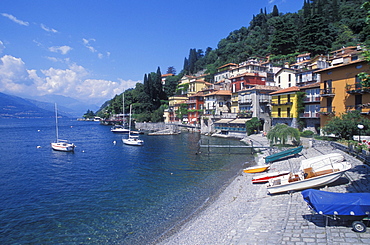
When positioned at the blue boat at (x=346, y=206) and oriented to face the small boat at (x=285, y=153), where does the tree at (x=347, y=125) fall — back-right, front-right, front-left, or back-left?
front-right

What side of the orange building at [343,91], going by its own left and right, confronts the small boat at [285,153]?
front

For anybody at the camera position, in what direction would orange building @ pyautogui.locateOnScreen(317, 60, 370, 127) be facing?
facing the viewer and to the left of the viewer

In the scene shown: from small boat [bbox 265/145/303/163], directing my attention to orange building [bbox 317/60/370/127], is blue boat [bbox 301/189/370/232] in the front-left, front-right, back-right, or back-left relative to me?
back-right

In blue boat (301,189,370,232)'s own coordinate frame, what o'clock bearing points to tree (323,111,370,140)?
The tree is roughly at 3 o'clock from the blue boat.

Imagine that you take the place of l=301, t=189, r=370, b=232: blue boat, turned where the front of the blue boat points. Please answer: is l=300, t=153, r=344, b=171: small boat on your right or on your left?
on your right

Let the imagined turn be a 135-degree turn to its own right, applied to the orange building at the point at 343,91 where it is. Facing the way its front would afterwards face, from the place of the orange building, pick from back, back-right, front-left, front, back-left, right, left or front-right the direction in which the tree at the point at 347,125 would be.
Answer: back

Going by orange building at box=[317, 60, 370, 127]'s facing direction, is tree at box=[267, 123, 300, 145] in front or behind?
in front

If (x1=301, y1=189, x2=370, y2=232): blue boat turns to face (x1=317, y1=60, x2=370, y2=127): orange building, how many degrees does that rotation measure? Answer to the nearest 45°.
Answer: approximately 90° to its right

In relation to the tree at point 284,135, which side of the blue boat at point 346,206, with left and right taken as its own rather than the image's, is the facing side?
right

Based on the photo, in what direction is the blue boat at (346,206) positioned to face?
to the viewer's left

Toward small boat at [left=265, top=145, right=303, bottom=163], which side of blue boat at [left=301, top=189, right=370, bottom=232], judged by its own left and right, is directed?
right
